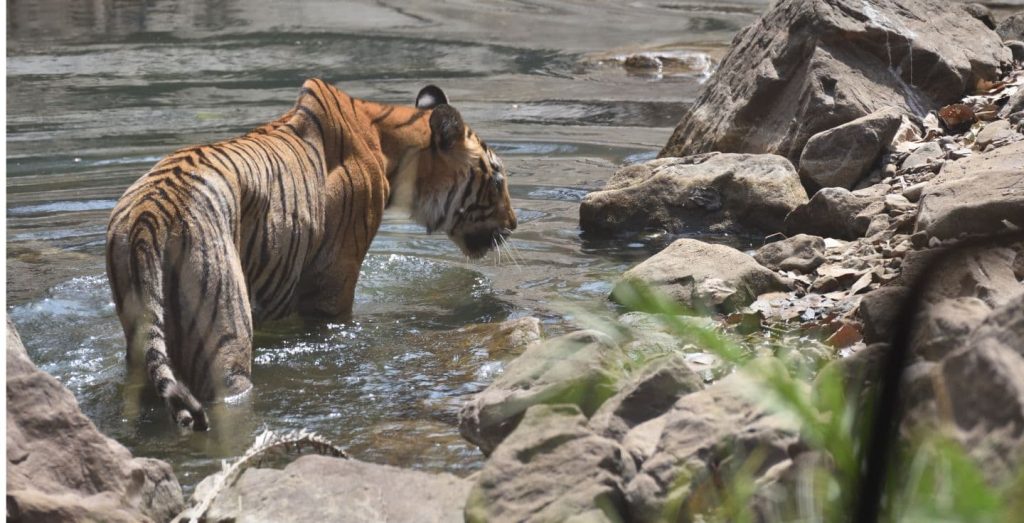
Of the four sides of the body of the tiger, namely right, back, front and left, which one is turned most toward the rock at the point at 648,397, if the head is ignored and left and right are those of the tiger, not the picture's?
right

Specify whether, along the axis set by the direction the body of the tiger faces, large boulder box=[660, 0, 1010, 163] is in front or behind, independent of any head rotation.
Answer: in front

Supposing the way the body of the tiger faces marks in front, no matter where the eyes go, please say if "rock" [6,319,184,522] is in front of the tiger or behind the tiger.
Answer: behind

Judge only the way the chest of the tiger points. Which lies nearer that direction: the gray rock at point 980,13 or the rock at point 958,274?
the gray rock

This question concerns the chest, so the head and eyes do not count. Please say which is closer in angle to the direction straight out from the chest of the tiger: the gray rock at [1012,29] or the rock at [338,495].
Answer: the gray rock

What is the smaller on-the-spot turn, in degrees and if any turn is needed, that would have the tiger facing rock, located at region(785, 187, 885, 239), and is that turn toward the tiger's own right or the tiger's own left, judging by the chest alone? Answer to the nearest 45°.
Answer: approximately 45° to the tiger's own right

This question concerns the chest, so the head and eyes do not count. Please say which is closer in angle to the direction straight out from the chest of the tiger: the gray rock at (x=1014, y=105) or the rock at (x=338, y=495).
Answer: the gray rock

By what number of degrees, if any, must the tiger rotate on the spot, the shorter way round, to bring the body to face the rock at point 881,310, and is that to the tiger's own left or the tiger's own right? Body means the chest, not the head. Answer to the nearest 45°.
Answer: approximately 90° to the tiger's own right

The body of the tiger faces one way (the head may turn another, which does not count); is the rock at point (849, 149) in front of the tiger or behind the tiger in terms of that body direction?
in front

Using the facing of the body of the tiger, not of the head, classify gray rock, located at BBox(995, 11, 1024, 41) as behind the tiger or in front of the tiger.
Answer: in front

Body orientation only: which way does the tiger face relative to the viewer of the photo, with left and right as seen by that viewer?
facing away from the viewer and to the right of the viewer

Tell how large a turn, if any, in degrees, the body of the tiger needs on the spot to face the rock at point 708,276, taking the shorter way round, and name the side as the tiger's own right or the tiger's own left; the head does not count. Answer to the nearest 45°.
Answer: approximately 45° to the tiger's own right

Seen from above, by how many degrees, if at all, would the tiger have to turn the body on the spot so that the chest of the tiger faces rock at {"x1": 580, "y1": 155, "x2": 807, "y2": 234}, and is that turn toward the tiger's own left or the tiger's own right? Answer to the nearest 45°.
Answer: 0° — it already faces it

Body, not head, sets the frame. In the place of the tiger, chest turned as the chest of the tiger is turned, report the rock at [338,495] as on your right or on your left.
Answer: on your right
